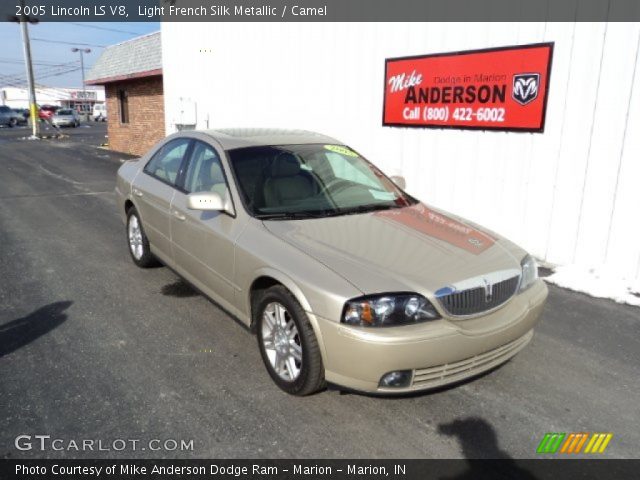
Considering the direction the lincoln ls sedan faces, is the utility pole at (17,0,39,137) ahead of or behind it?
behind

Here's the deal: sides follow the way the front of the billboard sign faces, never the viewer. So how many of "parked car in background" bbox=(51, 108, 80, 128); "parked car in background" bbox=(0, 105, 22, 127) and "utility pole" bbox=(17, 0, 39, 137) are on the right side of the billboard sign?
3

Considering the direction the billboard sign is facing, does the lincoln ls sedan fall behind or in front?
in front

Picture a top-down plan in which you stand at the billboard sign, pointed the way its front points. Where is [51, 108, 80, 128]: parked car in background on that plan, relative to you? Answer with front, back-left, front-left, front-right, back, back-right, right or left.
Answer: right

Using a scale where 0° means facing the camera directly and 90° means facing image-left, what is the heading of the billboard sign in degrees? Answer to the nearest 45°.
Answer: approximately 45°

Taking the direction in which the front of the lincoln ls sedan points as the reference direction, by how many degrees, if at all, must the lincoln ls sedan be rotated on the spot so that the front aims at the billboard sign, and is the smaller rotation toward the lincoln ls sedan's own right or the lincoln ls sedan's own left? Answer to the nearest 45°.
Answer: approximately 90° to the lincoln ls sedan's own left

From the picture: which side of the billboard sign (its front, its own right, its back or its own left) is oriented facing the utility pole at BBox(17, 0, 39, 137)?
right

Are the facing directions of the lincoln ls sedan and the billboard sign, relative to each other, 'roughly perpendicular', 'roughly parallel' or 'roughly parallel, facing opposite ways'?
roughly perpendicular

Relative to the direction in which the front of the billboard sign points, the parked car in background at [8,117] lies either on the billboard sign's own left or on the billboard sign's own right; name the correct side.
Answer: on the billboard sign's own right

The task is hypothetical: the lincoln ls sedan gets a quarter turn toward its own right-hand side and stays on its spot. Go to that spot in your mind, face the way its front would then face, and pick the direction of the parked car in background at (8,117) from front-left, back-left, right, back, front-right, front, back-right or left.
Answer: right
